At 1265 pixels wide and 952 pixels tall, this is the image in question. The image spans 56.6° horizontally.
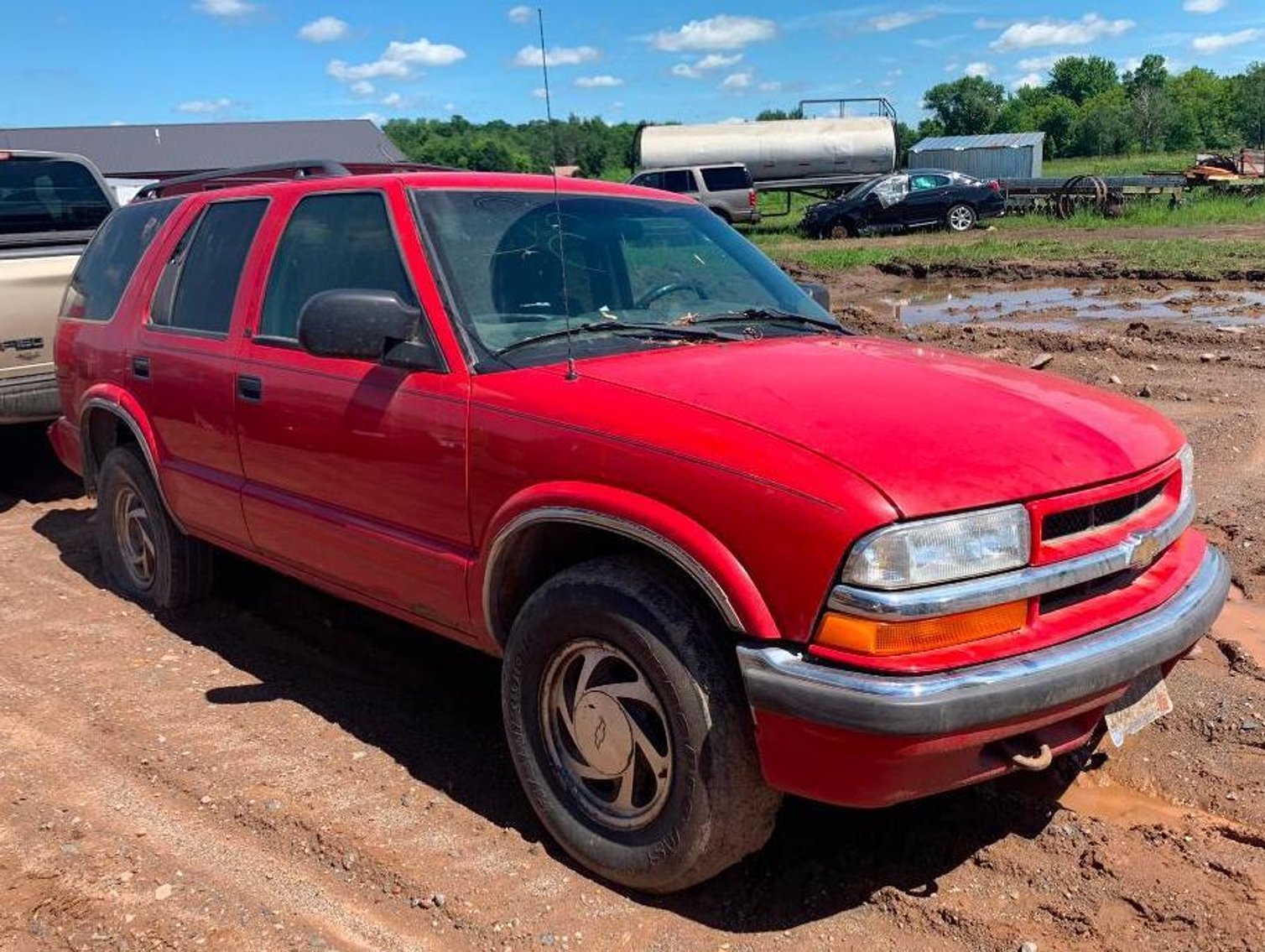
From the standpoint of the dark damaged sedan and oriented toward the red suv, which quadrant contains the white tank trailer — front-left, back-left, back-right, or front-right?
back-right

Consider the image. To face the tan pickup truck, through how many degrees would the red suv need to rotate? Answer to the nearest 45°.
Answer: approximately 180°

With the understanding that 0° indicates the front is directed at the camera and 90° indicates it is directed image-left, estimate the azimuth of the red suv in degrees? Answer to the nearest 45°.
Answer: approximately 315°

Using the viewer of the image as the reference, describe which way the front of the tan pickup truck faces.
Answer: facing away from the viewer

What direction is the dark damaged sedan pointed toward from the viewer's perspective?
to the viewer's left

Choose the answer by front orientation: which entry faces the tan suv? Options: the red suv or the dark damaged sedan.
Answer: the dark damaged sedan

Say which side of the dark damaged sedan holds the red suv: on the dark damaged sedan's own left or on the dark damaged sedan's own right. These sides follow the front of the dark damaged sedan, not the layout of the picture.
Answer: on the dark damaged sedan's own left
